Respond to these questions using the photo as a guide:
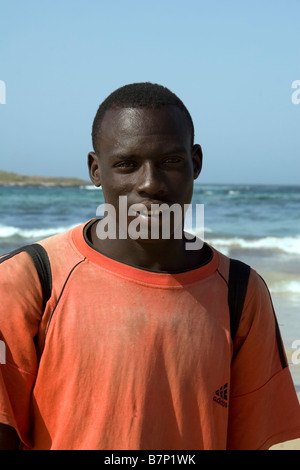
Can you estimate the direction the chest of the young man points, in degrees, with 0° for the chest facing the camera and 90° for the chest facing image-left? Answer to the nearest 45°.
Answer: approximately 0°
